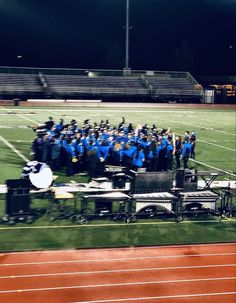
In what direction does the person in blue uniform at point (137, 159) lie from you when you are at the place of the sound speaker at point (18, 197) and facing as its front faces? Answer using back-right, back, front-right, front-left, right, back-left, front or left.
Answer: back-left

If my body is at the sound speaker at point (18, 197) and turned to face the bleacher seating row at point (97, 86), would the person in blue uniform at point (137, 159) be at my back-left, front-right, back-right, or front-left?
front-right

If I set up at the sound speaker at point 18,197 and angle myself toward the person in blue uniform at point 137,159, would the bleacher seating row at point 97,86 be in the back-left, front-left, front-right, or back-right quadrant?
front-left

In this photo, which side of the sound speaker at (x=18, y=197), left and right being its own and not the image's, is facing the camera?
front

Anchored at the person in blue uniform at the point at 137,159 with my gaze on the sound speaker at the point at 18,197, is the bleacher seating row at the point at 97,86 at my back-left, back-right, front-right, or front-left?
back-right

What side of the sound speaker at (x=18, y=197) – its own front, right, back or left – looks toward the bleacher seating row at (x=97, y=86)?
back
